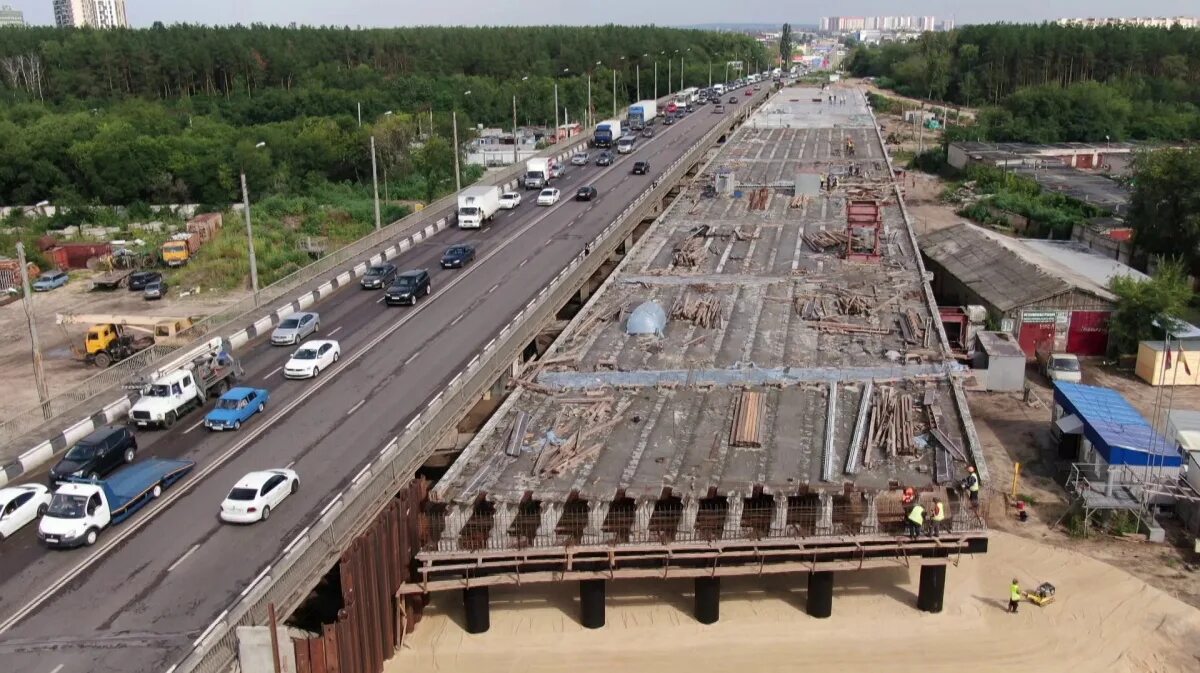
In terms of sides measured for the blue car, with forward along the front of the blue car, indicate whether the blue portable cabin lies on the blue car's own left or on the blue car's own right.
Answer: on the blue car's own left

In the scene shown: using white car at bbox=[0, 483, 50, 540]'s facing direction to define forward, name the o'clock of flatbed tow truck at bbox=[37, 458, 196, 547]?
The flatbed tow truck is roughly at 9 o'clock from the white car.

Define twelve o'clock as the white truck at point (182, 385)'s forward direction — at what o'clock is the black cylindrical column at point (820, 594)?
The black cylindrical column is roughly at 9 o'clock from the white truck.

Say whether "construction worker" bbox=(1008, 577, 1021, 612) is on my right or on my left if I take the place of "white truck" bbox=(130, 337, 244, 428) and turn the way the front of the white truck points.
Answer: on my left

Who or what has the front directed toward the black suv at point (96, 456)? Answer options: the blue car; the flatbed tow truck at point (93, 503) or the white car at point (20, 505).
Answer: the blue car

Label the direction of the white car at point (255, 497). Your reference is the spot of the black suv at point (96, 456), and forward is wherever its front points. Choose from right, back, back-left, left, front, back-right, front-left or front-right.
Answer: left

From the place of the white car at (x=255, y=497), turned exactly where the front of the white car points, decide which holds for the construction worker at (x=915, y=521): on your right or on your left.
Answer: on your right
